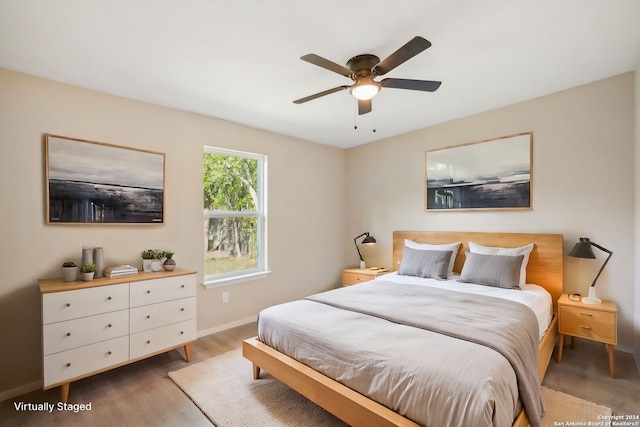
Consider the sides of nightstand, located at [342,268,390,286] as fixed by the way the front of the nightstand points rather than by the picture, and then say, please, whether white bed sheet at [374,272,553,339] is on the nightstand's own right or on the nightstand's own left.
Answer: on the nightstand's own left

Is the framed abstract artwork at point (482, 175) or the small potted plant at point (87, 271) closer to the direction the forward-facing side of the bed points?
the small potted plant

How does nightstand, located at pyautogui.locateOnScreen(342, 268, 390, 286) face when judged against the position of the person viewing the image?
facing the viewer and to the left of the viewer

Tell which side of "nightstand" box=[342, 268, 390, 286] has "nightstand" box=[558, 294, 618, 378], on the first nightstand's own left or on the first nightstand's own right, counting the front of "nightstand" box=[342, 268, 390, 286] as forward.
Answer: on the first nightstand's own left

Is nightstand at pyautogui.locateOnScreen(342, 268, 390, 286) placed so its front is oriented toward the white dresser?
yes

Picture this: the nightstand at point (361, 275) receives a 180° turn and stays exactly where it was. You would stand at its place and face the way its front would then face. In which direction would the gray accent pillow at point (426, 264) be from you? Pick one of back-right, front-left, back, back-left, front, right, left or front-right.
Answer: right

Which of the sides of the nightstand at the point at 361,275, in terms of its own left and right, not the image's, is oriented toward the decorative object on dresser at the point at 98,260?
front

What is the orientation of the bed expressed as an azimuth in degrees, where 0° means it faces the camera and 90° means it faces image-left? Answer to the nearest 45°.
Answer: approximately 45°

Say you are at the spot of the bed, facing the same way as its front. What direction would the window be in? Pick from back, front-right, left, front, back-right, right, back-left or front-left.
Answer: right

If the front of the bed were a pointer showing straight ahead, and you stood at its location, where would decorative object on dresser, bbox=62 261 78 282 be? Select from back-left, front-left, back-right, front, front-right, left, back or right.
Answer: front-right

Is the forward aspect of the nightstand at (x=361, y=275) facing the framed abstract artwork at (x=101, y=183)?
yes

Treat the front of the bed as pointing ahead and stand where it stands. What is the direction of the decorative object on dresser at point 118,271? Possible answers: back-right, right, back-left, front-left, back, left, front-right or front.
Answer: front-right

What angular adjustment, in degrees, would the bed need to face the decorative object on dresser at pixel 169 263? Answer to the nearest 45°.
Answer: approximately 45° to its right

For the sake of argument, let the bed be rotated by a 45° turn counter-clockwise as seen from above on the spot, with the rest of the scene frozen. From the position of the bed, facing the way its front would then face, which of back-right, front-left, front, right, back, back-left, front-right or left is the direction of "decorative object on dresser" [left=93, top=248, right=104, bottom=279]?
right

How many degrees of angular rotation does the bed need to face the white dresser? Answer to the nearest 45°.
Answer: approximately 45° to its right
